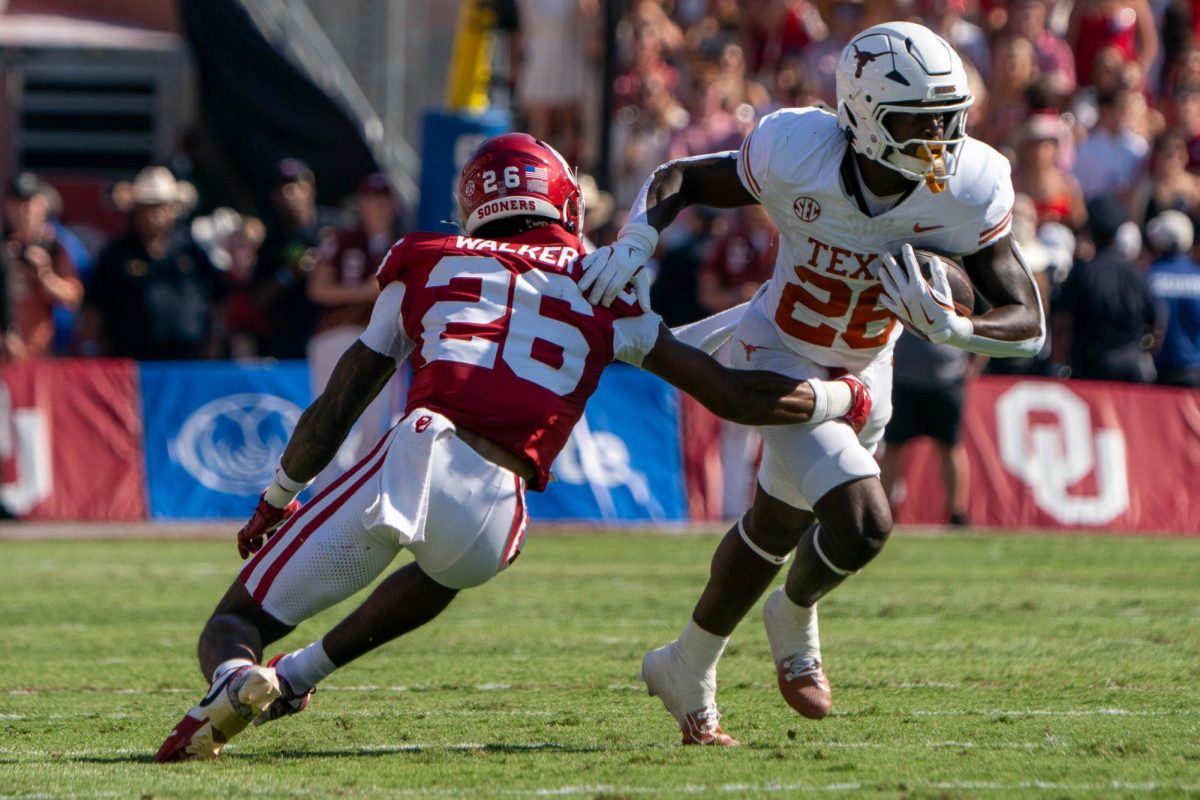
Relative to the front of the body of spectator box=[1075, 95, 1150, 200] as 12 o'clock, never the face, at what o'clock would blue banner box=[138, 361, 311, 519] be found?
The blue banner is roughly at 2 o'clock from the spectator.

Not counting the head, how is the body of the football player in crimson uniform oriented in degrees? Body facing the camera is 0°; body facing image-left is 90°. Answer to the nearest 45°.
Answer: approximately 180°

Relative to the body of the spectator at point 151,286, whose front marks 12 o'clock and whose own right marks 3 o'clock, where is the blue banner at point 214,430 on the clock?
The blue banner is roughly at 11 o'clock from the spectator.

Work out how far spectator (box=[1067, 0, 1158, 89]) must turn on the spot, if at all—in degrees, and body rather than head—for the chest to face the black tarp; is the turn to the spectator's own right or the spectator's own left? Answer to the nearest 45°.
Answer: approximately 90° to the spectator's own right

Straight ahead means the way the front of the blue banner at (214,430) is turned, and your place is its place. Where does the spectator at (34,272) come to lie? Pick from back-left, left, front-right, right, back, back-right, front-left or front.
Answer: back-right

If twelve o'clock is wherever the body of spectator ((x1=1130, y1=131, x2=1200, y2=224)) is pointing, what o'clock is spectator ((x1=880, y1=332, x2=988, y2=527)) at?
spectator ((x1=880, y1=332, x2=988, y2=527)) is roughly at 1 o'clock from spectator ((x1=1130, y1=131, x2=1200, y2=224)).

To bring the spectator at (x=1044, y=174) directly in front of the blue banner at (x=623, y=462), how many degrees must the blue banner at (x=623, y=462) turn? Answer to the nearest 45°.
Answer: approximately 90° to its left

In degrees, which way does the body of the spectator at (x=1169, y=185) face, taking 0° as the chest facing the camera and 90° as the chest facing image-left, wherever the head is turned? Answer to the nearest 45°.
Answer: approximately 0°

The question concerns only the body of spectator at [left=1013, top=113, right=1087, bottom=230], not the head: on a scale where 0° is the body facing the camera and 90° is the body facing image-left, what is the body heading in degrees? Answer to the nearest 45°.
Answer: approximately 0°

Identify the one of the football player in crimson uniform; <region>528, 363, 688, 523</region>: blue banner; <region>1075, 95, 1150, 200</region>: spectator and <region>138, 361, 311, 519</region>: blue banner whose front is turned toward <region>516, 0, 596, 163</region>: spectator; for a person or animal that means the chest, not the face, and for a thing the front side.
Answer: the football player in crimson uniform
